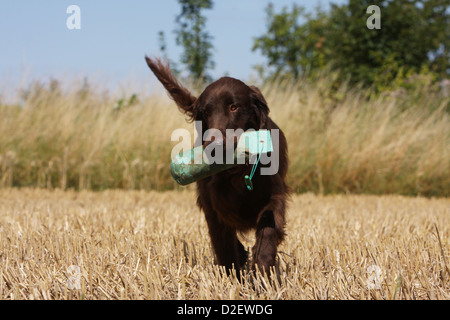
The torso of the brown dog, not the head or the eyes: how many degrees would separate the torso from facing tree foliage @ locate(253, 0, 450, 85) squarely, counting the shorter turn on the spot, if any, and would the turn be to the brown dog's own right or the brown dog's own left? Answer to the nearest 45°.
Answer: approximately 180°

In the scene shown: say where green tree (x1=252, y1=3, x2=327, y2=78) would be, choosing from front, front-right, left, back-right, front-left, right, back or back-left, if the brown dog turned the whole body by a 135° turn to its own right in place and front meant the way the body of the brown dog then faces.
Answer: front-right

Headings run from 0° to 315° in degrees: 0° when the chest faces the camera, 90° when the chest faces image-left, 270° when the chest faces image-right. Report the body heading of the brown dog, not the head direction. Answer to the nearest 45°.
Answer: approximately 0°
